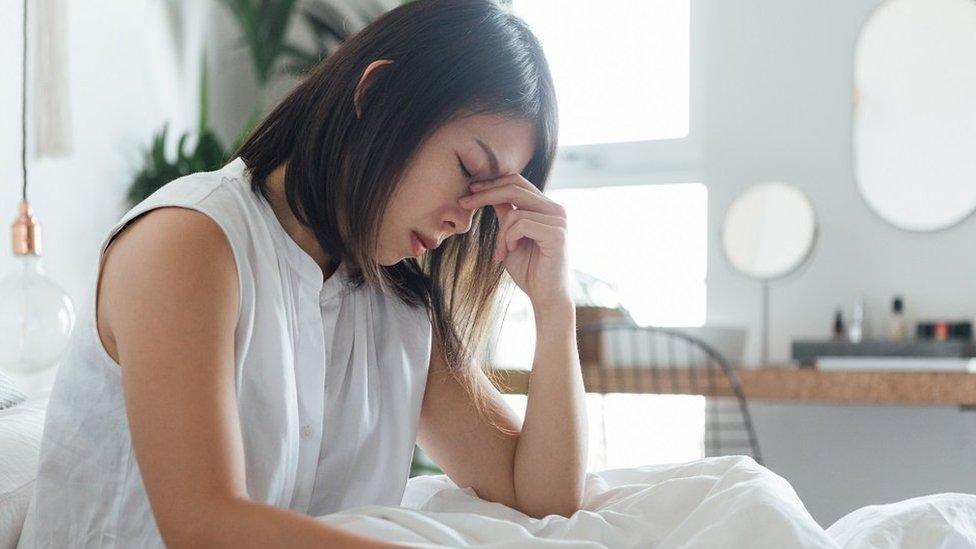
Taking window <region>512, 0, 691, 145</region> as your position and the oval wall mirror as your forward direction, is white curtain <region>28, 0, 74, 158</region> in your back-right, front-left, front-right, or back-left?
back-right

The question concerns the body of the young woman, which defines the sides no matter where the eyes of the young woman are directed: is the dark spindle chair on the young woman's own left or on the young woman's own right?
on the young woman's own left

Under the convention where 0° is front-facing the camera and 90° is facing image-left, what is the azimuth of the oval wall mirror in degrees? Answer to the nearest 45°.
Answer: approximately 0°

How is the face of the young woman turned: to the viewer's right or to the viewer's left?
to the viewer's right

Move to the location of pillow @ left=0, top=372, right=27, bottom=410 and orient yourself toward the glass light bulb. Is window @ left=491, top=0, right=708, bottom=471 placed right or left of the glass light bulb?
right

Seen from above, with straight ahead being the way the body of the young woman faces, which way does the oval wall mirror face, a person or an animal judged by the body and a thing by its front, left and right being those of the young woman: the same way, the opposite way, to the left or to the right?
to the right

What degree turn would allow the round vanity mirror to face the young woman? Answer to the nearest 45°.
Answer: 0° — it already faces them

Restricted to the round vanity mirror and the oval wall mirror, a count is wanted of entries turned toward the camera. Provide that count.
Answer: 2

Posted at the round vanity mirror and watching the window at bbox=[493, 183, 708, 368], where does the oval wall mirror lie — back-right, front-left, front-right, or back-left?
back-right
